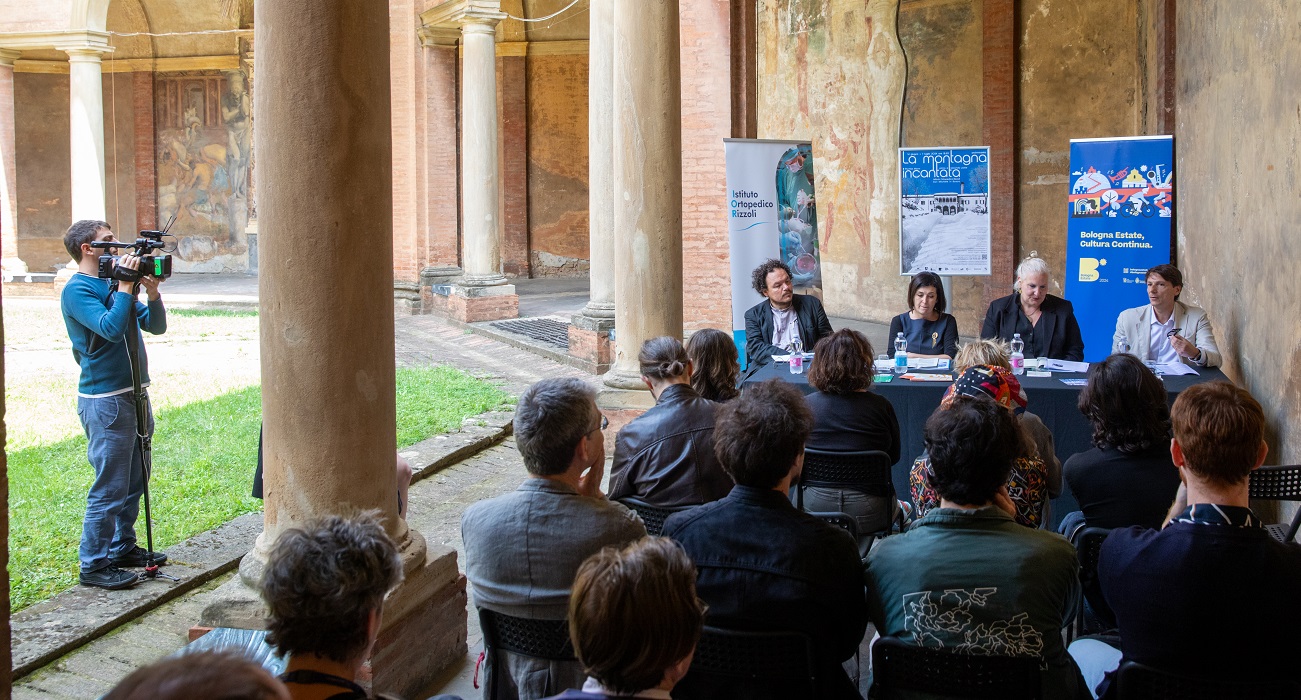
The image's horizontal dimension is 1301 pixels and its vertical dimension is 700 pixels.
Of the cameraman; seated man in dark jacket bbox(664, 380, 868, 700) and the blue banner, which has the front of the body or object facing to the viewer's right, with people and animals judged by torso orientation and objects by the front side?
the cameraman

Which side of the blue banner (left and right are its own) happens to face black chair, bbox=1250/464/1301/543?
front

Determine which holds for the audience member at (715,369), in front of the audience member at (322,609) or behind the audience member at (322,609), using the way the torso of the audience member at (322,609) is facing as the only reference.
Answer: in front

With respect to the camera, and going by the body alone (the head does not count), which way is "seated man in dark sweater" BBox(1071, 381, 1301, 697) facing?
away from the camera

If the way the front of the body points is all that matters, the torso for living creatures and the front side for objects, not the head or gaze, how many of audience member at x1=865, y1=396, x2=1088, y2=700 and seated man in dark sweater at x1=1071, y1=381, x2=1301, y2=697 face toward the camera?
0

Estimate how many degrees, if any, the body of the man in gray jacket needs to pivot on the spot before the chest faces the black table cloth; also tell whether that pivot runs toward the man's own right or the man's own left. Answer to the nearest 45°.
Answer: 0° — they already face it

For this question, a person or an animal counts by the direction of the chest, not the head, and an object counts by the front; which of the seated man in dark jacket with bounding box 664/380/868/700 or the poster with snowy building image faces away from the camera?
the seated man in dark jacket

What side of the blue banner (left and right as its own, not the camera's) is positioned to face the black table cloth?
front

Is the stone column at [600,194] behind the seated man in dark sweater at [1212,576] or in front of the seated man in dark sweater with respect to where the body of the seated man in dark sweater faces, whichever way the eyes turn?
in front

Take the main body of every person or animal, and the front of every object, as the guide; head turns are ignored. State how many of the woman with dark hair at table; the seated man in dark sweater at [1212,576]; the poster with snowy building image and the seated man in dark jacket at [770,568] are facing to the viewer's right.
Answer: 0

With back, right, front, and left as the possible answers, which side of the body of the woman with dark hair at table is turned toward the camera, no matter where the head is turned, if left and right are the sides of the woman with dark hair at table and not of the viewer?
front

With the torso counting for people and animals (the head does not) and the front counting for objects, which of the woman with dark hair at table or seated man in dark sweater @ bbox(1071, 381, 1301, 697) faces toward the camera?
the woman with dark hair at table

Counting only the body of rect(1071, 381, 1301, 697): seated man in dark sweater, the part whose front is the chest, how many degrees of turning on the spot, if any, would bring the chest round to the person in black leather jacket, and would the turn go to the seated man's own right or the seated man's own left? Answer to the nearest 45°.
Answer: approximately 45° to the seated man's own left

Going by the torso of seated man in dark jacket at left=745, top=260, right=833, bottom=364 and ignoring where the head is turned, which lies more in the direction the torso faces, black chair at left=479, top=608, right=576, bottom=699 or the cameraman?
the black chair

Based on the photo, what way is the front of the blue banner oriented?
toward the camera
